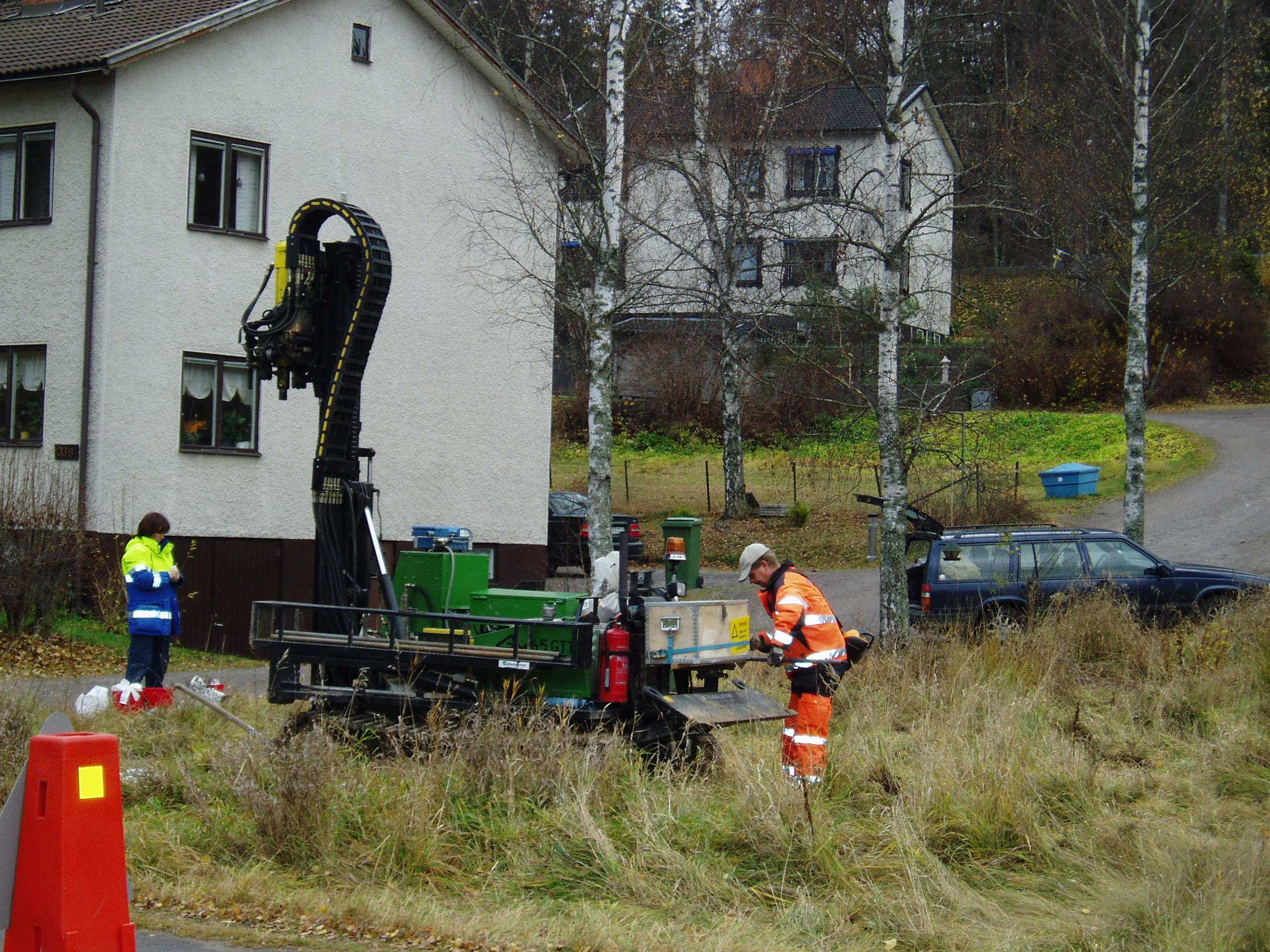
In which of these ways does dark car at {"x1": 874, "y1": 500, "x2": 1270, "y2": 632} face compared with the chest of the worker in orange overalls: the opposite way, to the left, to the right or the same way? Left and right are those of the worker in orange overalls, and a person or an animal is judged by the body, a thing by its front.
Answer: the opposite way

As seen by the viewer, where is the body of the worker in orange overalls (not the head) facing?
to the viewer's left

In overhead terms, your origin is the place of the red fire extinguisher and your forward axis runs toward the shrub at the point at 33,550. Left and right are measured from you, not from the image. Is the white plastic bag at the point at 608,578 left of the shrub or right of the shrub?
right

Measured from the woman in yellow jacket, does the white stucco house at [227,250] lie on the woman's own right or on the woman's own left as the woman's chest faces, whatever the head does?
on the woman's own left

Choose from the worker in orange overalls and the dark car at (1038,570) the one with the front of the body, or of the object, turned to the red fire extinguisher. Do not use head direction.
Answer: the worker in orange overalls

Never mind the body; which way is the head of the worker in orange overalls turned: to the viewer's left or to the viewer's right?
to the viewer's left

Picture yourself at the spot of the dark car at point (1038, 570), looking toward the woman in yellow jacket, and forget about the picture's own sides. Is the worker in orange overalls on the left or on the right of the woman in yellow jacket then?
left

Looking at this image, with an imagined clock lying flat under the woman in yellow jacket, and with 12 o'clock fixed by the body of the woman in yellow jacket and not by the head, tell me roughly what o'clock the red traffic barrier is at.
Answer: The red traffic barrier is roughly at 3 o'clock from the woman in yellow jacket.

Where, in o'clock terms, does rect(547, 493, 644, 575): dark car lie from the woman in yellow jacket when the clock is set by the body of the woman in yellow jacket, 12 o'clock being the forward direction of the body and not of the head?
The dark car is roughly at 10 o'clock from the woman in yellow jacket.

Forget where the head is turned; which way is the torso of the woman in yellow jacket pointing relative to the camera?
to the viewer's right

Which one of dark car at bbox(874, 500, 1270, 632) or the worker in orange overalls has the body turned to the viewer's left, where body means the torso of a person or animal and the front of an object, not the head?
the worker in orange overalls

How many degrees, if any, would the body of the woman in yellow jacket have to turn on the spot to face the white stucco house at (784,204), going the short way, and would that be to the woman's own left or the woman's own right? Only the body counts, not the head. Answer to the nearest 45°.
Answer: approximately 45° to the woman's own left

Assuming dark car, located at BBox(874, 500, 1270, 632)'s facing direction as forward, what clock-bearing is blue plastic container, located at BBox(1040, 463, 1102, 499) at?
The blue plastic container is roughly at 9 o'clock from the dark car.

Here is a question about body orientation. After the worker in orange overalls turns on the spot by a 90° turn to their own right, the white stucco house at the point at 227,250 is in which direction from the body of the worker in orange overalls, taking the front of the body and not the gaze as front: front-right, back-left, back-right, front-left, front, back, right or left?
front-left

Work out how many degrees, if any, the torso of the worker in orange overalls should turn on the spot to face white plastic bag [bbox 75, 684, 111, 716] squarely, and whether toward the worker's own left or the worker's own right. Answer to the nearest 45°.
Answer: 0° — they already face it

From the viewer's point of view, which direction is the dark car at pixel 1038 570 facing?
to the viewer's right
